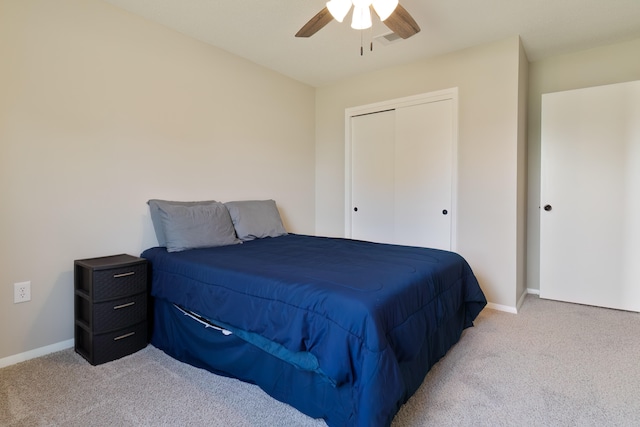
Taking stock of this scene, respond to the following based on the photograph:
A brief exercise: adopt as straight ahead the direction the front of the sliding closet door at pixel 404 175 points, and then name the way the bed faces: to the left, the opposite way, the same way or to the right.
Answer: to the left

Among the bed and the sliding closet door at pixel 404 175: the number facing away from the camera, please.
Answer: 0

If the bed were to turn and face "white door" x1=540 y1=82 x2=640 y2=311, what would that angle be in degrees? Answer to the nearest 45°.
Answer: approximately 90° to its left

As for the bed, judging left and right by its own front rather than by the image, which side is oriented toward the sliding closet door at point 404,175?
left

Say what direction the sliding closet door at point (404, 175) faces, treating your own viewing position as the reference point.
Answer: facing the viewer and to the left of the viewer

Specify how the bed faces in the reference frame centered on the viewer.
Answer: facing the viewer and to the right of the viewer

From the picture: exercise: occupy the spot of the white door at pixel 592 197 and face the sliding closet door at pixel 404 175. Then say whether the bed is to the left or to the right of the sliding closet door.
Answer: left

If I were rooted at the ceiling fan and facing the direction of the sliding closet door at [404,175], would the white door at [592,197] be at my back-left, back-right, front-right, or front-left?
front-right
